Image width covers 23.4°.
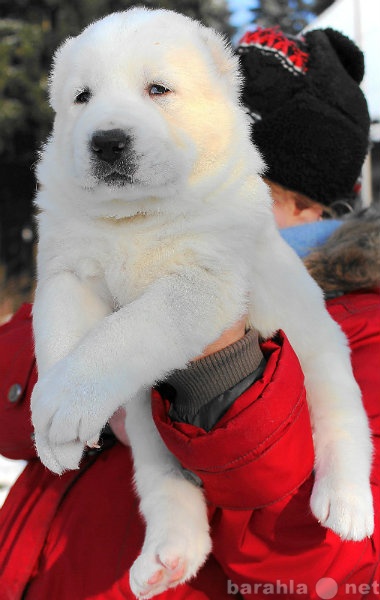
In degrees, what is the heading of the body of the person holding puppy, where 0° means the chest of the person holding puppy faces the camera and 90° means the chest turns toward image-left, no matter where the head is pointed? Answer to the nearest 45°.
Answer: approximately 45°

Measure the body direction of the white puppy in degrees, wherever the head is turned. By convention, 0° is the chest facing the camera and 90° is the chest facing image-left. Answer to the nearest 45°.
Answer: approximately 45°
